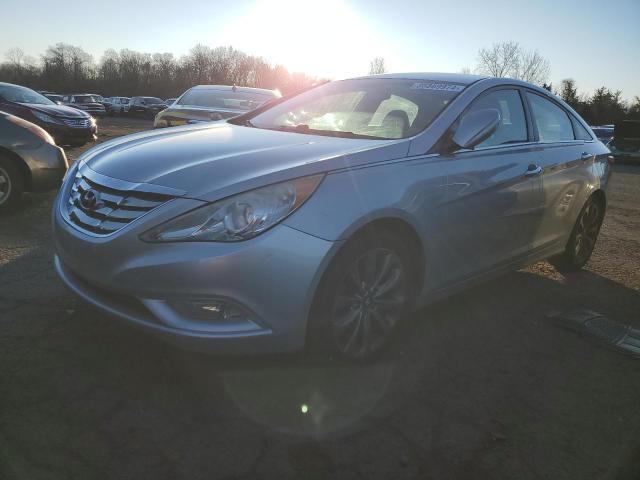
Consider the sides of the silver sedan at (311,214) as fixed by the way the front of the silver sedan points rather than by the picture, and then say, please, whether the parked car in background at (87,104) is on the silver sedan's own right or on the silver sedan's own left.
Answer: on the silver sedan's own right

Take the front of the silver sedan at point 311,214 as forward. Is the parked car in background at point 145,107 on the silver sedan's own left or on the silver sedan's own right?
on the silver sedan's own right

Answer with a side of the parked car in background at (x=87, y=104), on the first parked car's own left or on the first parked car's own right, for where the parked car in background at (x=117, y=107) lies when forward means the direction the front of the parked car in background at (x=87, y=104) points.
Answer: on the first parked car's own left

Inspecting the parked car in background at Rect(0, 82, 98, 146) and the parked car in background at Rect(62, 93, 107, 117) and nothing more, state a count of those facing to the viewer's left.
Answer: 0

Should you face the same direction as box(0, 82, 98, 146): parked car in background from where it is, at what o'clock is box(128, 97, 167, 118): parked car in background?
box(128, 97, 167, 118): parked car in background is roughly at 8 o'clock from box(0, 82, 98, 146): parked car in background.

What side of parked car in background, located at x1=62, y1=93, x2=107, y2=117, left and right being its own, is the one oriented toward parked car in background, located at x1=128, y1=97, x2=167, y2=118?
left

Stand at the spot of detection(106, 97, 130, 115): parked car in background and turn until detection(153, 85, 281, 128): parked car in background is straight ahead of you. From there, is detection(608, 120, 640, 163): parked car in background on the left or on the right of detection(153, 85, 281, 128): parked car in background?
left

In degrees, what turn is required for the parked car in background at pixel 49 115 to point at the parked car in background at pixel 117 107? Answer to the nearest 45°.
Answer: approximately 135° to its left

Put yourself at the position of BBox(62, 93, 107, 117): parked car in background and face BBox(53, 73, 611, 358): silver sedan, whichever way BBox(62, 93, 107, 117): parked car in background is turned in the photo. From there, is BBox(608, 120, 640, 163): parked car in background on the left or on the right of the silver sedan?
left

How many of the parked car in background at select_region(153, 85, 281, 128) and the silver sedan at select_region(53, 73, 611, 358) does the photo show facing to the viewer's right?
0
